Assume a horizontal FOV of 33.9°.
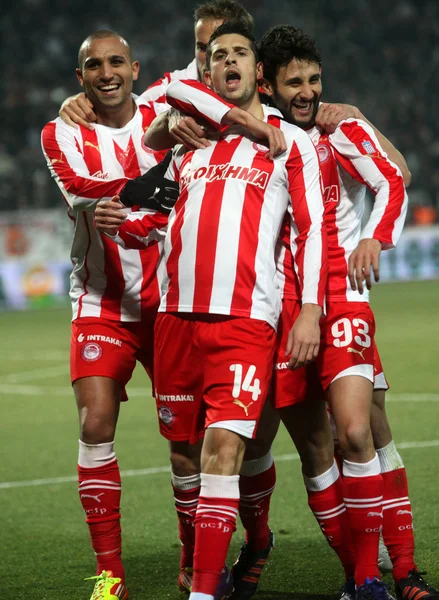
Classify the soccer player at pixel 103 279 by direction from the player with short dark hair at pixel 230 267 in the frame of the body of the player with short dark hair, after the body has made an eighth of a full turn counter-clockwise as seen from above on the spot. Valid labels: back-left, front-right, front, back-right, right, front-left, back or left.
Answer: back

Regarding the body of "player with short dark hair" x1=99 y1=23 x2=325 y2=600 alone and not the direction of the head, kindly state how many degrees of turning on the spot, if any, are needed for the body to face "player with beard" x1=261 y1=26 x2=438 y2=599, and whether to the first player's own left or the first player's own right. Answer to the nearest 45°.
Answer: approximately 90° to the first player's own left

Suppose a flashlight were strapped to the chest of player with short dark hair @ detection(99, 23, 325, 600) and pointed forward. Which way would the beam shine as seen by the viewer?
toward the camera

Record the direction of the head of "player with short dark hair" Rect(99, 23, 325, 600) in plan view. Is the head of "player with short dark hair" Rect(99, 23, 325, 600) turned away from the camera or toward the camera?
toward the camera

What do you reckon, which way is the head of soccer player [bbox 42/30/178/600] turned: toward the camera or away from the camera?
toward the camera
